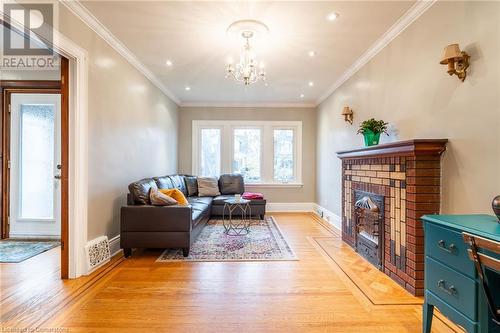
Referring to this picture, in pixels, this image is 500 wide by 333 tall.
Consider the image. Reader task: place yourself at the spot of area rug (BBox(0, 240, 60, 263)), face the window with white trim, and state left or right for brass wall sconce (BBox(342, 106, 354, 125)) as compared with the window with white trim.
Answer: right

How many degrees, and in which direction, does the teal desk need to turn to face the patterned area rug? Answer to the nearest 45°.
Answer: approximately 45° to its right

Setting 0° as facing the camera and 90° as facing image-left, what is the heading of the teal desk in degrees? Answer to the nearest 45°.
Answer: approximately 45°

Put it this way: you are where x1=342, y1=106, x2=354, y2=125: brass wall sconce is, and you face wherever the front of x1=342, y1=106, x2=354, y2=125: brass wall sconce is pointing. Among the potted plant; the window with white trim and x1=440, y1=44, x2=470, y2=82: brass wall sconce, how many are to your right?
1

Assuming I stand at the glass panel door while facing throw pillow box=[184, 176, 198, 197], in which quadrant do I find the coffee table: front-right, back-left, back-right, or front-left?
front-right

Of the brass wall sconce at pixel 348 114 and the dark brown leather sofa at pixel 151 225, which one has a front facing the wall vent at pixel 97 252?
the brass wall sconce

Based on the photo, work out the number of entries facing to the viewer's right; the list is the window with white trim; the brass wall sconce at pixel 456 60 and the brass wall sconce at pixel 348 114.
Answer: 0

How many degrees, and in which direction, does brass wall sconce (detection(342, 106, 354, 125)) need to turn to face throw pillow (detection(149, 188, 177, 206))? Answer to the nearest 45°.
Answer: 0° — it already faces it

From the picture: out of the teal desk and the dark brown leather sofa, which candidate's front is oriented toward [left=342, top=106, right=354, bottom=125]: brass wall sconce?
the dark brown leather sofa

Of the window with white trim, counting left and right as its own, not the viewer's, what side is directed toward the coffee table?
front

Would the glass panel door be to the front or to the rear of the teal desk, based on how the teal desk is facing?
to the front
